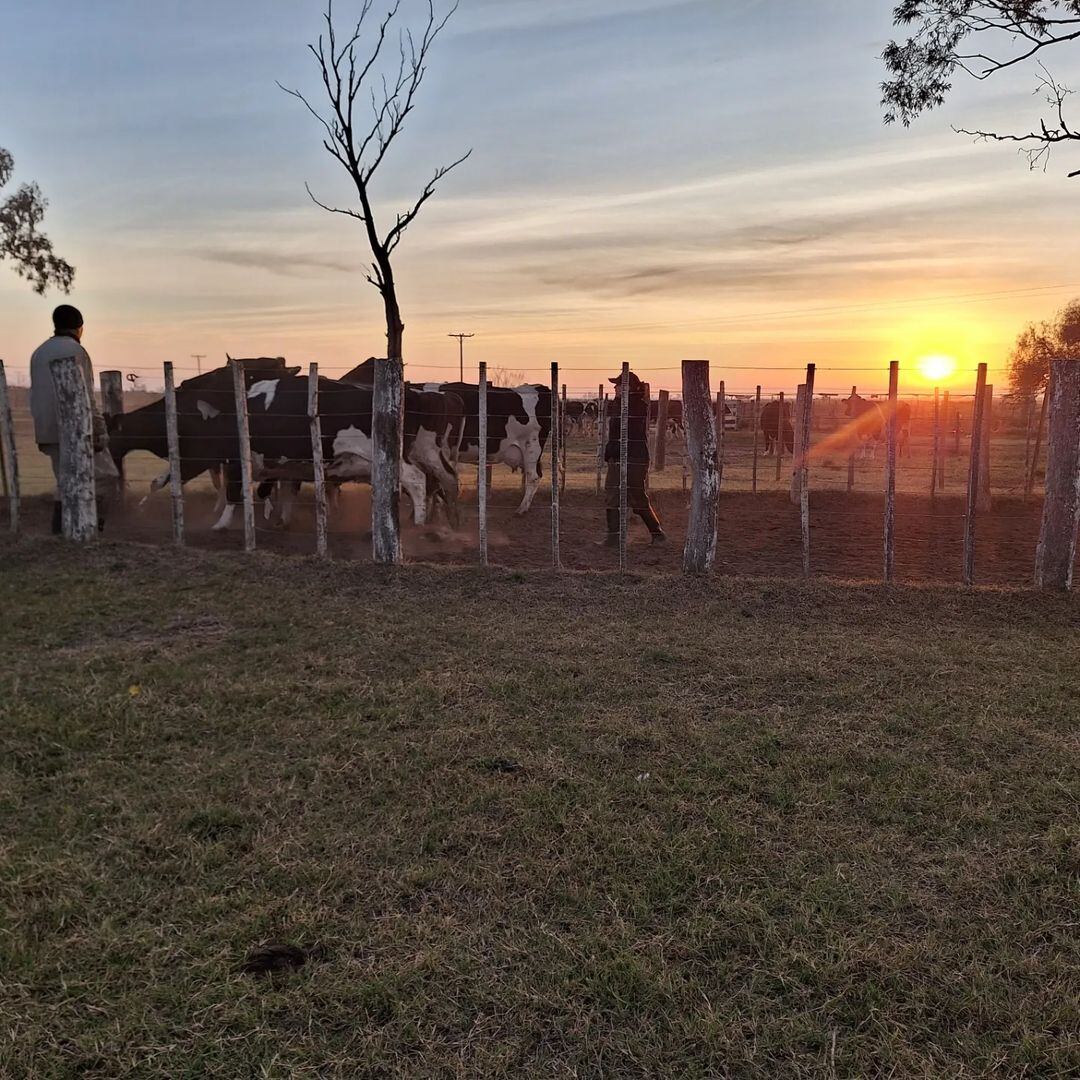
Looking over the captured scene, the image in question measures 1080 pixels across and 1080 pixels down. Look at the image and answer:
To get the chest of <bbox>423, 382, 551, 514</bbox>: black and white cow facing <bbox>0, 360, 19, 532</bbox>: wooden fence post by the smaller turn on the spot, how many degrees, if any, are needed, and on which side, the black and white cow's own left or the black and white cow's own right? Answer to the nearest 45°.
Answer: approximately 45° to the black and white cow's own left

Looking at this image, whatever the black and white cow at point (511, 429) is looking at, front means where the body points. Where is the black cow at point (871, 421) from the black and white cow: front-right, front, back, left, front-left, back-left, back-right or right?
back-right

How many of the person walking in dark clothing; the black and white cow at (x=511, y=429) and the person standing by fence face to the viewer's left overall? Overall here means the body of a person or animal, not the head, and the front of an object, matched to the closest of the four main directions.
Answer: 2

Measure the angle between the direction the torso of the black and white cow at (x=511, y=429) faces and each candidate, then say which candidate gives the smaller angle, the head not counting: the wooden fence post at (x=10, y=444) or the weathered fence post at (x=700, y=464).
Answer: the wooden fence post

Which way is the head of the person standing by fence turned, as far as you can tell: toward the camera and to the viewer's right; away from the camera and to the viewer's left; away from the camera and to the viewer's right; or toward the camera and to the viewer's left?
away from the camera and to the viewer's right

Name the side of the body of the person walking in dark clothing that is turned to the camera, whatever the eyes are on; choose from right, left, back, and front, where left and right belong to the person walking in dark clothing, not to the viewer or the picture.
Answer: left

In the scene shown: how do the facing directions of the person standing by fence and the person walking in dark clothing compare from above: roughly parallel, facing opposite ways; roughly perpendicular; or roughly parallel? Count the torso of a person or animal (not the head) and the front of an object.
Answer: roughly perpendicular

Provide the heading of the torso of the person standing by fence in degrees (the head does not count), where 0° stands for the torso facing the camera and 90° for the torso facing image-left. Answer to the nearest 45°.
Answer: approximately 225°

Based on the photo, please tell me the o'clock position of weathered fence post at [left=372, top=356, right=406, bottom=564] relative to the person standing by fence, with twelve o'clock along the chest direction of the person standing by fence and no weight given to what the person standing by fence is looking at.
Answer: The weathered fence post is roughly at 3 o'clock from the person standing by fence.

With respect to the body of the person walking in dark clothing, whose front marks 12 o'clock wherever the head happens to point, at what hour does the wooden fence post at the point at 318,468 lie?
The wooden fence post is roughly at 11 o'clock from the person walking in dark clothing.

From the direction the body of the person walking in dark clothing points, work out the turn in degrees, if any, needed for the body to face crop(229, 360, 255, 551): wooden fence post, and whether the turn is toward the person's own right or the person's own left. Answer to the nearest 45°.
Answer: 0° — they already face it

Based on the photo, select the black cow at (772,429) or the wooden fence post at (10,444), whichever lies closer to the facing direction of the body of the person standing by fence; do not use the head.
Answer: the black cow

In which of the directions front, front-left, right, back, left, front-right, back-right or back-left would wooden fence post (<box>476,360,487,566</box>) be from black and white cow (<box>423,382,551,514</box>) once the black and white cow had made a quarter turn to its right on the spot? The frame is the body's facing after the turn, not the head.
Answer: back

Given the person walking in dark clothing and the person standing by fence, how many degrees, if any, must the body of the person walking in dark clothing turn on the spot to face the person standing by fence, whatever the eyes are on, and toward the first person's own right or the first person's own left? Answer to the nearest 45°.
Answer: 0° — they already face them

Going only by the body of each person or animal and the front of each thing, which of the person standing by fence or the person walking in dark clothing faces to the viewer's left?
the person walking in dark clothing

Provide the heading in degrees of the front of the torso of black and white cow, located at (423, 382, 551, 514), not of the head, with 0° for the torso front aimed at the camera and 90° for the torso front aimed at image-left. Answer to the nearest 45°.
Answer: approximately 90°
